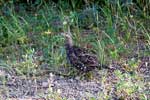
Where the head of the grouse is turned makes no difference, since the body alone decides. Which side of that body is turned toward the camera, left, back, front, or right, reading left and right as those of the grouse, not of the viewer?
left
